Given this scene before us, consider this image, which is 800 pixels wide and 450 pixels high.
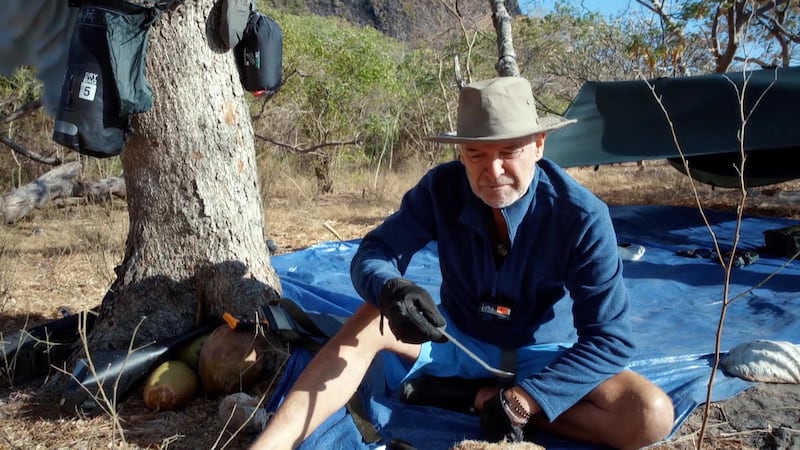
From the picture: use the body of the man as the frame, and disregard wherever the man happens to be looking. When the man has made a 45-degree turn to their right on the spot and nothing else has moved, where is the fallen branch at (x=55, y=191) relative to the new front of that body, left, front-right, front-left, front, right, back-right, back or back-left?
right

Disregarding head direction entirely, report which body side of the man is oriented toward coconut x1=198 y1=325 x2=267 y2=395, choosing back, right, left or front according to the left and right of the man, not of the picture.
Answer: right

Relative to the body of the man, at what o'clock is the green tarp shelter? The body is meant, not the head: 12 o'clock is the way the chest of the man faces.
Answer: The green tarp shelter is roughly at 7 o'clock from the man.

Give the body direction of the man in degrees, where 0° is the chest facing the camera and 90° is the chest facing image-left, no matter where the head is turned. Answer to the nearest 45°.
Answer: approximately 0°

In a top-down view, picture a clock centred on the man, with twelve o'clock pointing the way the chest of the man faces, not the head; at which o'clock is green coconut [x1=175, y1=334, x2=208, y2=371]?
The green coconut is roughly at 4 o'clock from the man.

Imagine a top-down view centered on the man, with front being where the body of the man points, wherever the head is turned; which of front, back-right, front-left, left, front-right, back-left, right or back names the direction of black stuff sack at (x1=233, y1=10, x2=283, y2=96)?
back-right

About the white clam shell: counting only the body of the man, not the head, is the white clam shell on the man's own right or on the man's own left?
on the man's own left

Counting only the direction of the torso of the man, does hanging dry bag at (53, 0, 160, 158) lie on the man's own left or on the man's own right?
on the man's own right
